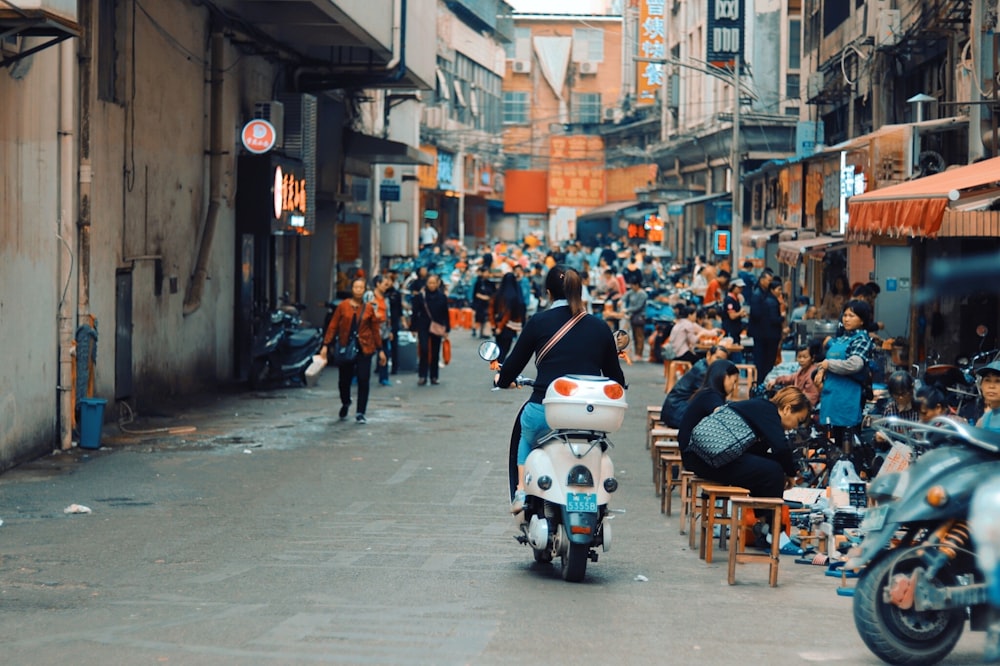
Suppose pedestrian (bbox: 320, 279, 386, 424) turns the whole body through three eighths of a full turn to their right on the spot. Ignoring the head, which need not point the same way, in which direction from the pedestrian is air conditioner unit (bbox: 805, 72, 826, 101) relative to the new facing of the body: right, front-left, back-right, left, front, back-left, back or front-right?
right

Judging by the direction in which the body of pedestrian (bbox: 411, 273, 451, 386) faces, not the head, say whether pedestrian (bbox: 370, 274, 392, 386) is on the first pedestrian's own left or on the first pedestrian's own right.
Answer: on the first pedestrian's own right

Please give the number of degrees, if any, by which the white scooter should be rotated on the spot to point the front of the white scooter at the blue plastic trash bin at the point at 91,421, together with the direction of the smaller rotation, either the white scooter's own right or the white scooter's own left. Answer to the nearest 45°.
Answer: approximately 45° to the white scooter's own left

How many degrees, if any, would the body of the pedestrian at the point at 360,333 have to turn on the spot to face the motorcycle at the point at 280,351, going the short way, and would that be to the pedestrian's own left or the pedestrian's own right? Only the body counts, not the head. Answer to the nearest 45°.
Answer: approximately 180°

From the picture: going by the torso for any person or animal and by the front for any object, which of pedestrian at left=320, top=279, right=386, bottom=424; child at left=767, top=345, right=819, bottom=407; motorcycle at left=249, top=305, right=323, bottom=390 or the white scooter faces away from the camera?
the white scooter

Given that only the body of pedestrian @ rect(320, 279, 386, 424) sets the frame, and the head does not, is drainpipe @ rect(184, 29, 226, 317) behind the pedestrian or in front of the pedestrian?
behind

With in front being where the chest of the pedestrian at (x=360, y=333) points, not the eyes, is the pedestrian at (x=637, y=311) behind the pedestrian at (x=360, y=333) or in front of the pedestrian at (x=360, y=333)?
behind

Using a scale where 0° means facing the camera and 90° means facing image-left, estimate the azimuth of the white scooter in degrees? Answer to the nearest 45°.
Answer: approximately 180°

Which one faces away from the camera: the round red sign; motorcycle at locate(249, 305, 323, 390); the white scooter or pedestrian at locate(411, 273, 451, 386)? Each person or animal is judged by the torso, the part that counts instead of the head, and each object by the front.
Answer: the white scooter

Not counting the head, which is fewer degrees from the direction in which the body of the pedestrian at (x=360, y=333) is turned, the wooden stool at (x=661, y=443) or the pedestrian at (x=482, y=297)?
the wooden stool

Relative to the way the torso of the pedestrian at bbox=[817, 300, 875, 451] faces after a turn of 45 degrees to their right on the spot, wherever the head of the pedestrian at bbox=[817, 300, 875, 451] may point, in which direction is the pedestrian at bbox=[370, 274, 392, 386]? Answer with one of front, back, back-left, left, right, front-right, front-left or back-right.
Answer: front-right

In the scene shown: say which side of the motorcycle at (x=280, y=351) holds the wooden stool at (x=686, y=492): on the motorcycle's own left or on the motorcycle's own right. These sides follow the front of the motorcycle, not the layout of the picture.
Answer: on the motorcycle's own left
